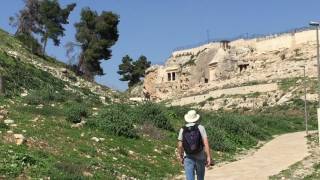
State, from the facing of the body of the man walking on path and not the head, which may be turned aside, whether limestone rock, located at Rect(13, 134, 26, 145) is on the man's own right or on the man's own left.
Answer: on the man's own left

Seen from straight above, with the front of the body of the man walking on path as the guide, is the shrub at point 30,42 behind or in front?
in front

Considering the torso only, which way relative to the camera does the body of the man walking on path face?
away from the camera

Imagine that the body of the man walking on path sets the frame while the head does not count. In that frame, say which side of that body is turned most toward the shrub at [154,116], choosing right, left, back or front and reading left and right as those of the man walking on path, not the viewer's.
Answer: front

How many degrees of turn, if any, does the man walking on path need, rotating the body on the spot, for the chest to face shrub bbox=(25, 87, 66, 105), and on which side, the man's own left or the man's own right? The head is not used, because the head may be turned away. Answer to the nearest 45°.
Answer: approximately 45° to the man's own left
